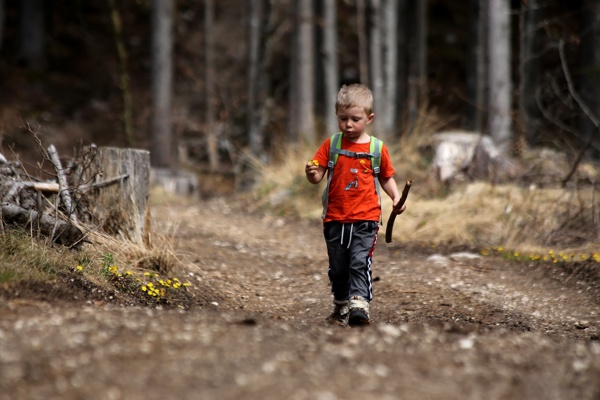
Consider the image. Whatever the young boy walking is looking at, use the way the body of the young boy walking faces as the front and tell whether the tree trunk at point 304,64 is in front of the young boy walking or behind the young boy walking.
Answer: behind

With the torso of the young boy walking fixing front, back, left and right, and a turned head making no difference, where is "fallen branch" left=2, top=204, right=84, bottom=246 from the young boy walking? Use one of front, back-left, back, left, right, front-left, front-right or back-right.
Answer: right

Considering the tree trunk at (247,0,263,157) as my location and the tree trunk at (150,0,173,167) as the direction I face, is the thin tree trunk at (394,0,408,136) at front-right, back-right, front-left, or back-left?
back-right

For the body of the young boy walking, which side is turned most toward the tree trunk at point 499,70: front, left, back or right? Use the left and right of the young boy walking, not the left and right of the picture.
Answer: back

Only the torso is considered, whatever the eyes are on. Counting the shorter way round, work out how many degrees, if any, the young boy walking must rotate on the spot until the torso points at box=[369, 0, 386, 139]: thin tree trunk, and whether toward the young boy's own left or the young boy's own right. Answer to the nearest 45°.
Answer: approximately 180°

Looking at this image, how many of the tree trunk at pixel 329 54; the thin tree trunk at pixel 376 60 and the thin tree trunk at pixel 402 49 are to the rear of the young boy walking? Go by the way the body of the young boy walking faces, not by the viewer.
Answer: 3

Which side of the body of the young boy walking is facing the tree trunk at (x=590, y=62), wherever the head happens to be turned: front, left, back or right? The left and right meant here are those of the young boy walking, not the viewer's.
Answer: back

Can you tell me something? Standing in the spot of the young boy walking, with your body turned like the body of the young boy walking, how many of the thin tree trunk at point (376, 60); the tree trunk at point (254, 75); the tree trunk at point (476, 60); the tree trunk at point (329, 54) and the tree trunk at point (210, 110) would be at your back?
5

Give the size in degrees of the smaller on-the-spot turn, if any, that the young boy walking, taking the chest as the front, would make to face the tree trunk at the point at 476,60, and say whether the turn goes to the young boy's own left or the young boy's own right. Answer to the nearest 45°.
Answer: approximately 180°

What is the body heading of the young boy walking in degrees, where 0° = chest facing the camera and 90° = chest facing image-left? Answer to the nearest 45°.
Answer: approximately 0°

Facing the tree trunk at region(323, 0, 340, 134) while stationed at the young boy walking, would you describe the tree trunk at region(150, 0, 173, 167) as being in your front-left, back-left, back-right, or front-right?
front-left

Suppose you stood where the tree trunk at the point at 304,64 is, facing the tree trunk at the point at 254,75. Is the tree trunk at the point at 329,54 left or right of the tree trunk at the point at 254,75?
right

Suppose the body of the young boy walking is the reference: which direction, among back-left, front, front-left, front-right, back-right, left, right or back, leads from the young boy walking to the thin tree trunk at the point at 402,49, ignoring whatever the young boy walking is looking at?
back
